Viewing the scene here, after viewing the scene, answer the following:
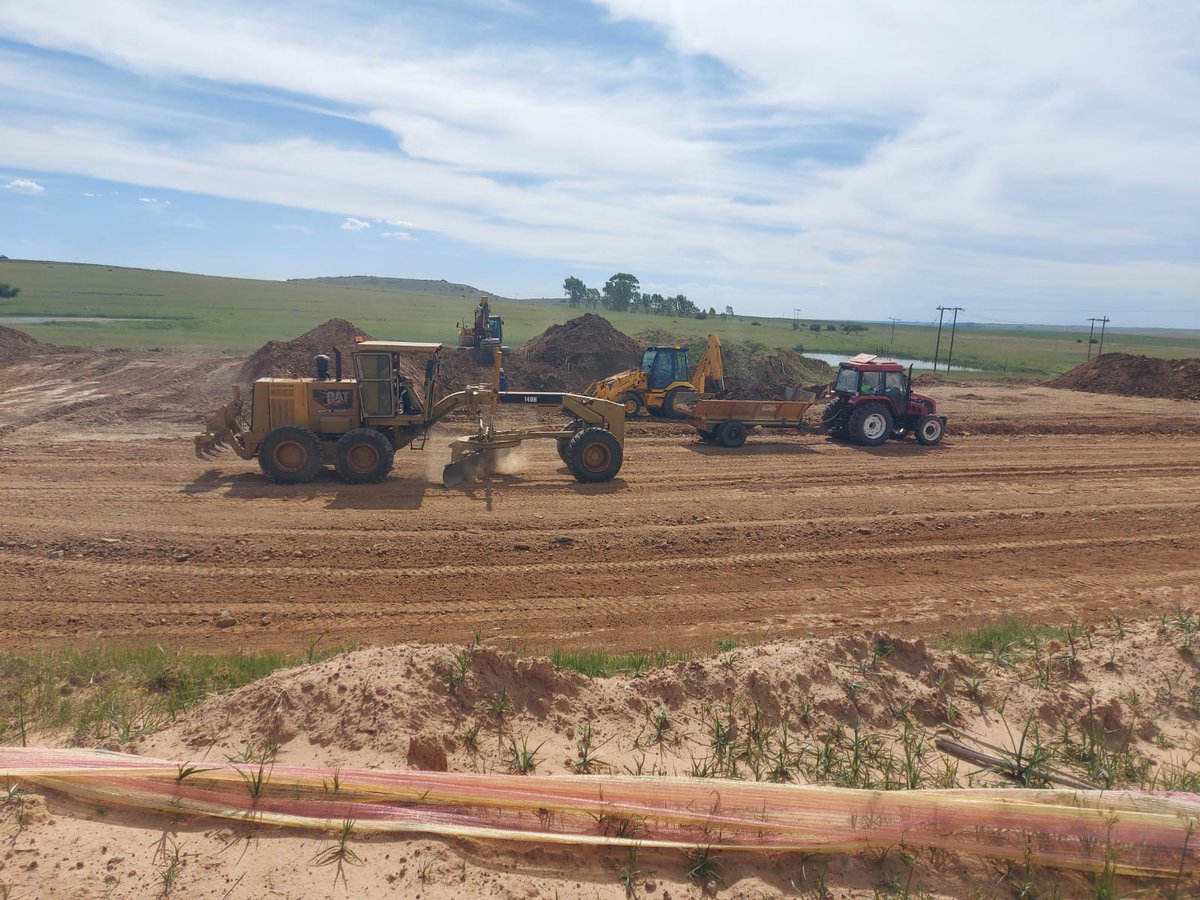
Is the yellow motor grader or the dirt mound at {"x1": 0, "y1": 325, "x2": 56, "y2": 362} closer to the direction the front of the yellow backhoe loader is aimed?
the dirt mound

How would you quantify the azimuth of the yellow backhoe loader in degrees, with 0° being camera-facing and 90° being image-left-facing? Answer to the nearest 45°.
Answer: approximately 90°

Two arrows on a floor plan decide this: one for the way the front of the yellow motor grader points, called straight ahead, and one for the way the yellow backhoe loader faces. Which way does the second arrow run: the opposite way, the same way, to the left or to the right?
the opposite way

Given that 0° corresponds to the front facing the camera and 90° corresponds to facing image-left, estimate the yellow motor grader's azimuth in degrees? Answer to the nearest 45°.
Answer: approximately 270°

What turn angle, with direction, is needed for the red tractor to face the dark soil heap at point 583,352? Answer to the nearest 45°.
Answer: approximately 90° to its left

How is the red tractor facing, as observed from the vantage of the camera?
facing away from the viewer and to the right of the viewer

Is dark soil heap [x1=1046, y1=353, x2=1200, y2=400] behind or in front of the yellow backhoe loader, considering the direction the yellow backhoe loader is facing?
behind

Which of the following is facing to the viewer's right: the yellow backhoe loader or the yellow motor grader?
the yellow motor grader

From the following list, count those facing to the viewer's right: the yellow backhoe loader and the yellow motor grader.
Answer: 1

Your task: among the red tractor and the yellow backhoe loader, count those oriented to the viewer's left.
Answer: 1
